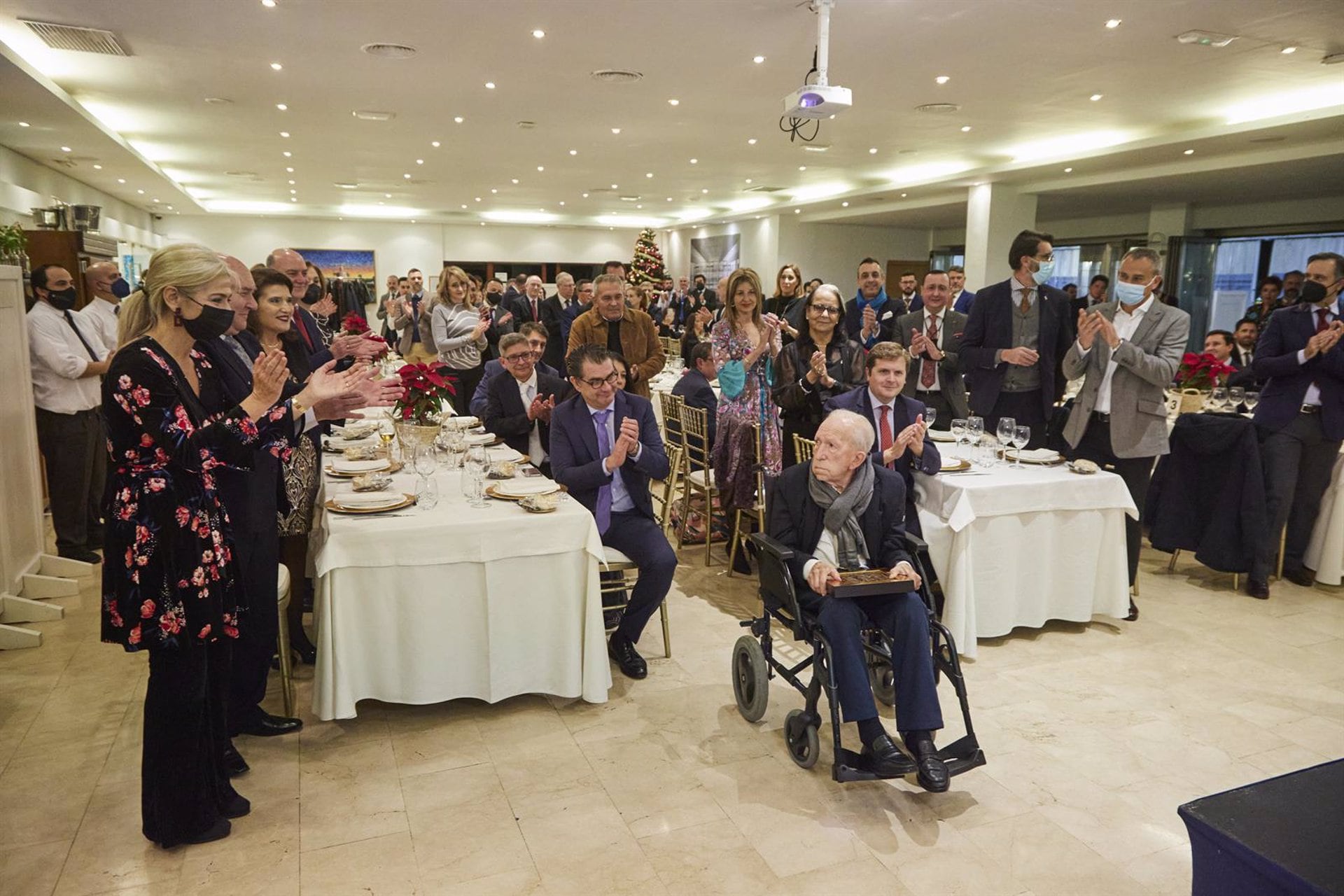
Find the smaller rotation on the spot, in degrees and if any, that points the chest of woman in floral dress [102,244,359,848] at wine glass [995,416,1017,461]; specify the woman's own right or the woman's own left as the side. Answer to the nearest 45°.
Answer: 0° — they already face it

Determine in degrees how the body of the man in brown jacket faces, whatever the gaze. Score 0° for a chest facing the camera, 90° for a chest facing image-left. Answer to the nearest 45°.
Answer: approximately 0°

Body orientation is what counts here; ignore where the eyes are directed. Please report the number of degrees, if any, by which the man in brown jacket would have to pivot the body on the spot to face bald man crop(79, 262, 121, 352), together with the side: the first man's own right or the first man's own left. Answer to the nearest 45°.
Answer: approximately 90° to the first man's own right

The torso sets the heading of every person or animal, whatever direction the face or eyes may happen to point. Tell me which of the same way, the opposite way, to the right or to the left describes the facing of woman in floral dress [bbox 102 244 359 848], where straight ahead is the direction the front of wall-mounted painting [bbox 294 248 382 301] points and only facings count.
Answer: to the left

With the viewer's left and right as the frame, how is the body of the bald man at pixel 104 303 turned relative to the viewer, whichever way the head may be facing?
facing to the right of the viewer

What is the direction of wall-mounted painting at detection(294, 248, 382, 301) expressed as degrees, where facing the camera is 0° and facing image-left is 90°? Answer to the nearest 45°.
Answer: approximately 0°

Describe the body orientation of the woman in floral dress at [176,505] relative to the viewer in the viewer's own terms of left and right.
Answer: facing to the right of the viewer

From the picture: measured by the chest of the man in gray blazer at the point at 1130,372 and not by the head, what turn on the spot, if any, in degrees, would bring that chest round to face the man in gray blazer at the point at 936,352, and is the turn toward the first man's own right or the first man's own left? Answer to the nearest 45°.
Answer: approximately 90° to the first man's own right
